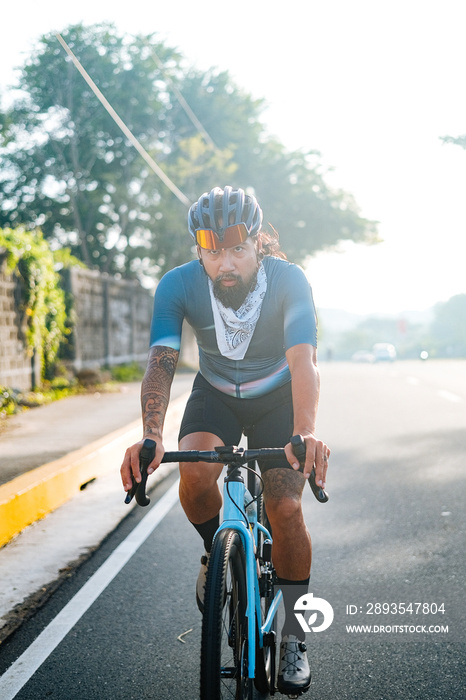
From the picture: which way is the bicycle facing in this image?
toward the camera

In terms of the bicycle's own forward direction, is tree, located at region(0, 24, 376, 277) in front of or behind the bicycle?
behind

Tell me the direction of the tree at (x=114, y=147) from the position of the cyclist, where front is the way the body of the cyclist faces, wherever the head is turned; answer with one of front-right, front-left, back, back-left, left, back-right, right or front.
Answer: back

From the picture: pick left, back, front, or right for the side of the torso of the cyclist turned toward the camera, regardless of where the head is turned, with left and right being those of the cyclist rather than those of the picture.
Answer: front
